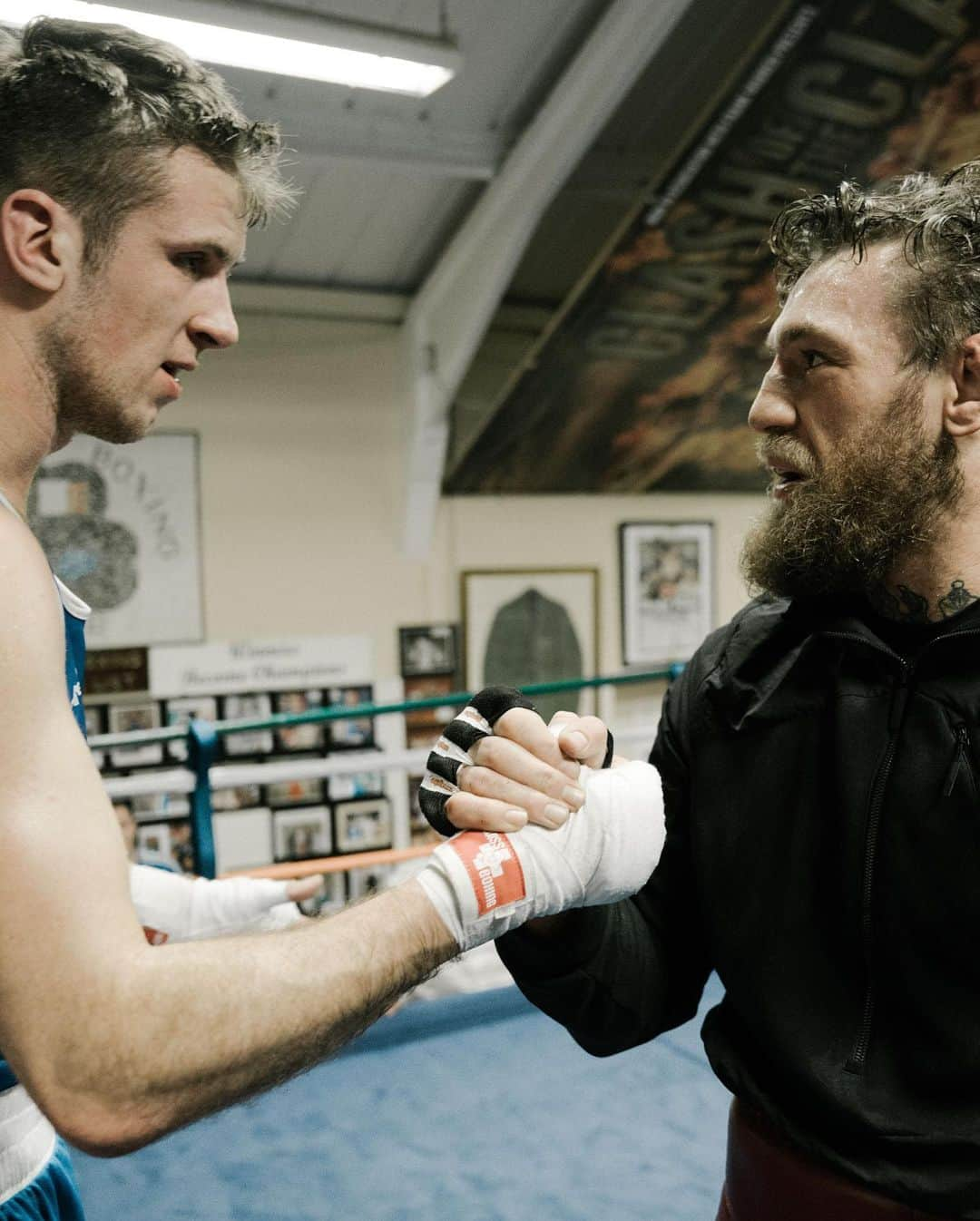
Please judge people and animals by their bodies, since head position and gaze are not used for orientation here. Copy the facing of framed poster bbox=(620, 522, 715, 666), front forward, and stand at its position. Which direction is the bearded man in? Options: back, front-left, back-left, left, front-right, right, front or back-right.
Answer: front

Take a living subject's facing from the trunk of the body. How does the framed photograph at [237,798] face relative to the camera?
toward the camera

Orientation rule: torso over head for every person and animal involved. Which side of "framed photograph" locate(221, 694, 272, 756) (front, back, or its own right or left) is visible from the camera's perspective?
front

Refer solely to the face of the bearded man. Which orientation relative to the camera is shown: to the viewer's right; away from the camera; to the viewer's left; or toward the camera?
to the viewer's left

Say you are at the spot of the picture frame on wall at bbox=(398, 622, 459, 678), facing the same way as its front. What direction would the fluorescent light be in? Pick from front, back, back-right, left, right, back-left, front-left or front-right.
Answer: front

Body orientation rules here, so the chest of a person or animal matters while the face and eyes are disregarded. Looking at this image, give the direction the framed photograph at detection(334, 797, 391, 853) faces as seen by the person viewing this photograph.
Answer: facing the viewer

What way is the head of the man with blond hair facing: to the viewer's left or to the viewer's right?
to the viewer's right

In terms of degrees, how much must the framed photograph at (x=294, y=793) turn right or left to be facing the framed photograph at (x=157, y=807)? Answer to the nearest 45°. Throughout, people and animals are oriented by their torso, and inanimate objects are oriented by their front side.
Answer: approximately 90° to its right

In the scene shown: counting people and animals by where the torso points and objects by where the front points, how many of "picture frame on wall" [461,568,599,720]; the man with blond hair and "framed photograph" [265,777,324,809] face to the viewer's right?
1

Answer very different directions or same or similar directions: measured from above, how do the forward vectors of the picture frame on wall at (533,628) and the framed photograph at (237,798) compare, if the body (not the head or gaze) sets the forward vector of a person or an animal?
same or similar directions

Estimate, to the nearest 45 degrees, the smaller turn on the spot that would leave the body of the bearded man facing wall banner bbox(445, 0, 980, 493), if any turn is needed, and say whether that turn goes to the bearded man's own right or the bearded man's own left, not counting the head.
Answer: approximately 135° to the bearded man's own right

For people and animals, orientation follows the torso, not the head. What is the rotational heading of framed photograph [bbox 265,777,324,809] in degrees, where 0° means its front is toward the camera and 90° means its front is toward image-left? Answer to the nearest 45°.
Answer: approximately 0°

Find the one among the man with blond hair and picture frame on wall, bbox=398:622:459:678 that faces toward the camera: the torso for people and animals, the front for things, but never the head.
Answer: the picture frame on wall

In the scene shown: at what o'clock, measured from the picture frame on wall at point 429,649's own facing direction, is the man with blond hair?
The man with blond hair is roughly at 12 o'clock from the picture frame on wall.
